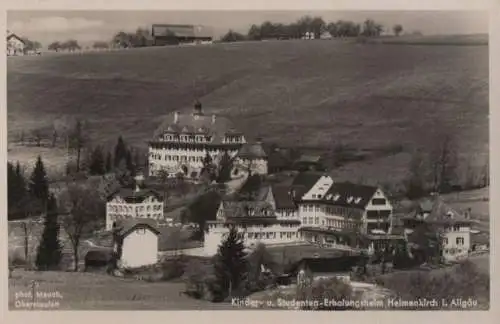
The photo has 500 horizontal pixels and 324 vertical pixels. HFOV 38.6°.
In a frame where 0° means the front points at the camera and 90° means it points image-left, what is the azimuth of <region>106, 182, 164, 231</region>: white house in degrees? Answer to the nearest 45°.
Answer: approximately 0°
